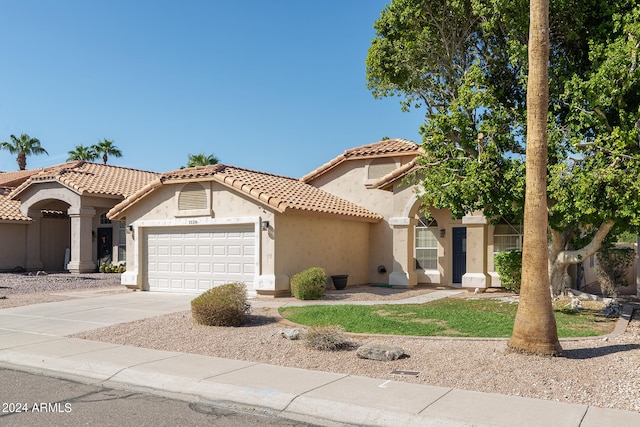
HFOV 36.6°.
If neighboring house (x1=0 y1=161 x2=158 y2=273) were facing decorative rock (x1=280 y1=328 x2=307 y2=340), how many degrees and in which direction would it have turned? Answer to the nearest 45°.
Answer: approximately 45° to its left

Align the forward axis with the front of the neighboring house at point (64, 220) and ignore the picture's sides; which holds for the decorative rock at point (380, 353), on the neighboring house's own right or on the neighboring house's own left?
on the neighboring house's own left

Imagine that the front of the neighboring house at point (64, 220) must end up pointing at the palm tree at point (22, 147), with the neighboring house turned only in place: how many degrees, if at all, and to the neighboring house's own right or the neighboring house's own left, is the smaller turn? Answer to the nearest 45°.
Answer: approximately 135° to the neighboring house's own right

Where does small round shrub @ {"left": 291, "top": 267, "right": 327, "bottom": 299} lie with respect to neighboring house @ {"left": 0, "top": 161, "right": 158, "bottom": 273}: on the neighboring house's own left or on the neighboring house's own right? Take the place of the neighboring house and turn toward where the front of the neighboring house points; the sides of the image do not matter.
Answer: on the neighboring house's own left

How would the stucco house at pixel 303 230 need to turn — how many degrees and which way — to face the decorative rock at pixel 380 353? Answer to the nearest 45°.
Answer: approximately 45° to its left

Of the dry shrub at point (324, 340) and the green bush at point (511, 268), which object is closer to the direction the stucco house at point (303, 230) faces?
the dry shrub

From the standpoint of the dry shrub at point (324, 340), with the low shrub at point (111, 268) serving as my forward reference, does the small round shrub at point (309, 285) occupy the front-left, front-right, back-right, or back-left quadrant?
front-right

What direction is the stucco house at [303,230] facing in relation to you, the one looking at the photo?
facing the viewer and to the left of the viewer

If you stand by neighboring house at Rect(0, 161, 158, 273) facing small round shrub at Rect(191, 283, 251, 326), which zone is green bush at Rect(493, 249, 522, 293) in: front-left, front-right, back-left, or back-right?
front-left

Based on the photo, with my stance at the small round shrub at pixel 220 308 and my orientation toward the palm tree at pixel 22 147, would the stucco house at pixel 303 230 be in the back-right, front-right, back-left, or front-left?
front-right
